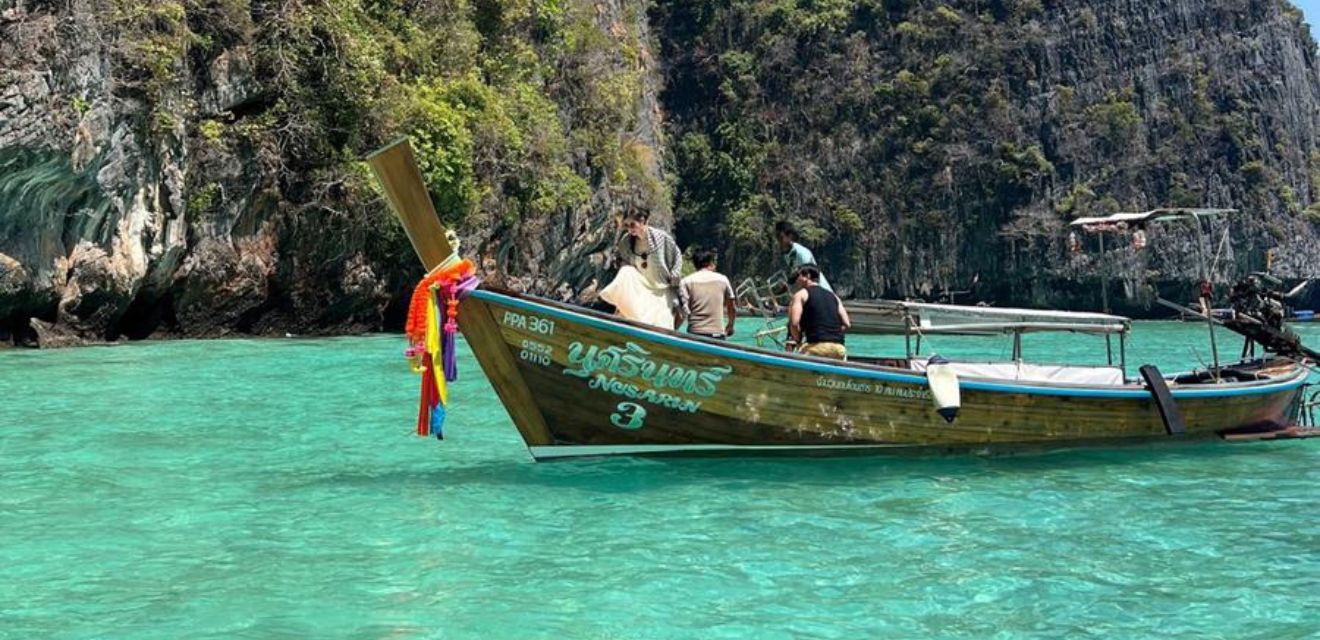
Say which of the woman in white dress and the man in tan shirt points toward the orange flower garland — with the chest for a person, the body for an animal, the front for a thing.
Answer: the woman in white dress

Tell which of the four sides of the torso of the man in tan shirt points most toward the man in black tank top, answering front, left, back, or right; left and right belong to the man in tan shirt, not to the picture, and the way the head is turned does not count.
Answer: right

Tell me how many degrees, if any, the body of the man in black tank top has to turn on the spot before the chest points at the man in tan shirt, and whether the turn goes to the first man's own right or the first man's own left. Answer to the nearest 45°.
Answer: approximately 45° to the first man's own left

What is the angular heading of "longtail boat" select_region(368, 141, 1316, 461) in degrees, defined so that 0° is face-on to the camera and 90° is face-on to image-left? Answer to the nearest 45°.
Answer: approximately 90°

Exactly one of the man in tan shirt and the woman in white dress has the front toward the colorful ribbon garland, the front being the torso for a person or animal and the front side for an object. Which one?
the woman in white dress

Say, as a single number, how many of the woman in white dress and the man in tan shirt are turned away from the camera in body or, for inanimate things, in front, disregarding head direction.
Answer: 1

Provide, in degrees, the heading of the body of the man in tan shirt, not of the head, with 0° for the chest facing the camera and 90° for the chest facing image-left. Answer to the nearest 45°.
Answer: approximately 180°

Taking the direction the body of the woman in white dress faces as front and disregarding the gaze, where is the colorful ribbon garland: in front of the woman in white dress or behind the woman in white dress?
in front

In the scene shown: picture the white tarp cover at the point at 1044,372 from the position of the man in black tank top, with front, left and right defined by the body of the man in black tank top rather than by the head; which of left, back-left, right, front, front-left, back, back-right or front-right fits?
right

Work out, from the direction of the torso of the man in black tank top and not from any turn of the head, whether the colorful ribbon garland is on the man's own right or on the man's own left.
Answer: on the man's own left

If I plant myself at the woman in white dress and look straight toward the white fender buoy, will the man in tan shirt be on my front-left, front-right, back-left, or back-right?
front-left

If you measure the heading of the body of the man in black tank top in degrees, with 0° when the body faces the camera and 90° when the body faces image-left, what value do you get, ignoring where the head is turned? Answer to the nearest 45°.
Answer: approximately 135°
